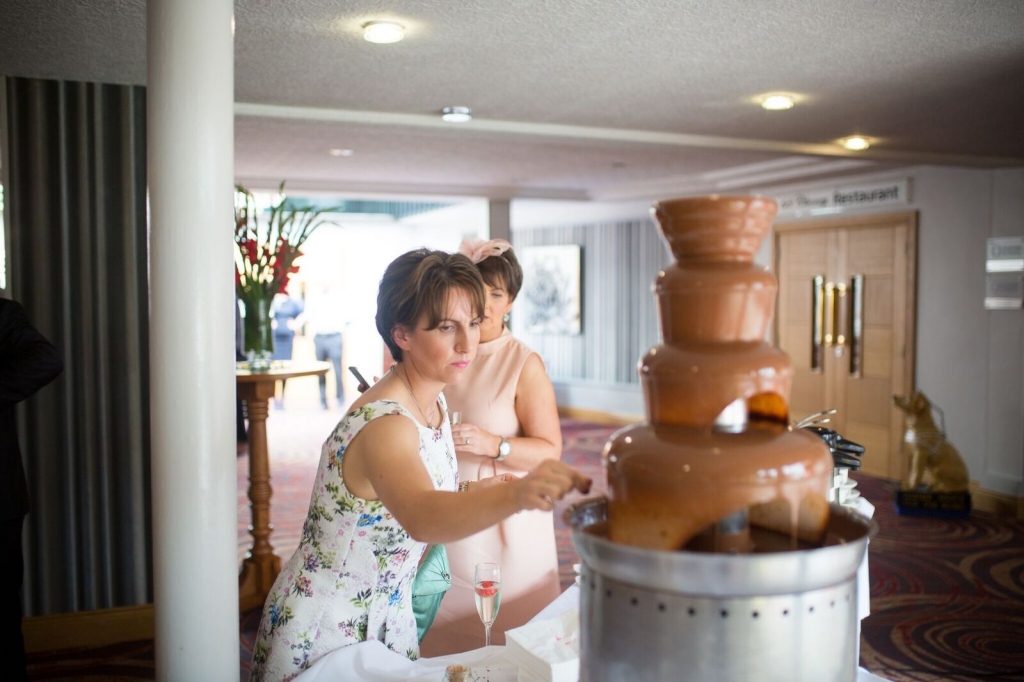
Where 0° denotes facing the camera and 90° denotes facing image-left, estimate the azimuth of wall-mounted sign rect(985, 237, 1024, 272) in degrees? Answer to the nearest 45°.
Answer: approximately 0°

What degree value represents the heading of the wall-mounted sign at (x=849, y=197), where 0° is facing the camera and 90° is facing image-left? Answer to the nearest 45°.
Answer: approximately 45°

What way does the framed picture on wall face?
toward the camera

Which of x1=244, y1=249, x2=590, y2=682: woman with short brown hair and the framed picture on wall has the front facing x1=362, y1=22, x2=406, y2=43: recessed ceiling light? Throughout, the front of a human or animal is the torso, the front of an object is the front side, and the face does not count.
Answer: the framed picture on wall

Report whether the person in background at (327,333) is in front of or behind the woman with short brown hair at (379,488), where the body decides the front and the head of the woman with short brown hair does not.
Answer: behind

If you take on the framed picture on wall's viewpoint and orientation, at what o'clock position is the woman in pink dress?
The woman in pink dress is roughly at 12 o'clock from the framed picture on wall.

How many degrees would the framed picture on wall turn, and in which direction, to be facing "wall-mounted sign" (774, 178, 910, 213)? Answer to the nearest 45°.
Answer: approximately 45° to its left

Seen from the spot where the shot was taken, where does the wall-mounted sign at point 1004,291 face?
facing the viewer

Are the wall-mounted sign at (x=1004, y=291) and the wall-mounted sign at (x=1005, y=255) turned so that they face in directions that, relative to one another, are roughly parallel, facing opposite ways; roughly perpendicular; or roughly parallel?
roughly parallel

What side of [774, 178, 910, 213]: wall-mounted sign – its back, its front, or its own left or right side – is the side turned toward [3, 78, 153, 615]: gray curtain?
front

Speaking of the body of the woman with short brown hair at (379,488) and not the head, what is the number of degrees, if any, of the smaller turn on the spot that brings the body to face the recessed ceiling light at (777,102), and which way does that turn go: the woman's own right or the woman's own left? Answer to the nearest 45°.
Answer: approximately 90° to the woman's own left

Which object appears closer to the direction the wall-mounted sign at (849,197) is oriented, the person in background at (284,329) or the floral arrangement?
the floral arrangement

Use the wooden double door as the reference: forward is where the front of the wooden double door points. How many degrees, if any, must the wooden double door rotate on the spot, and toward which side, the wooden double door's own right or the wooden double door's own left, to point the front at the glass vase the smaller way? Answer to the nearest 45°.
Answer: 0° — it already faces it

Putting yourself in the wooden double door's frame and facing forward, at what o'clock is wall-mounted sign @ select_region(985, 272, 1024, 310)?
The wall-mounted sign is roughly at 9 o'clock from the wooden double door.
